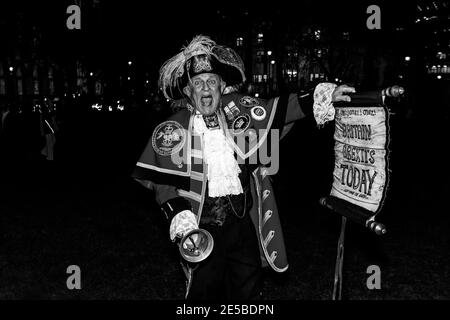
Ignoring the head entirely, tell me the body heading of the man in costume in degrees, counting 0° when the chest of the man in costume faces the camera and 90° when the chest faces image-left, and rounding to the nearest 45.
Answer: approximately 0°
